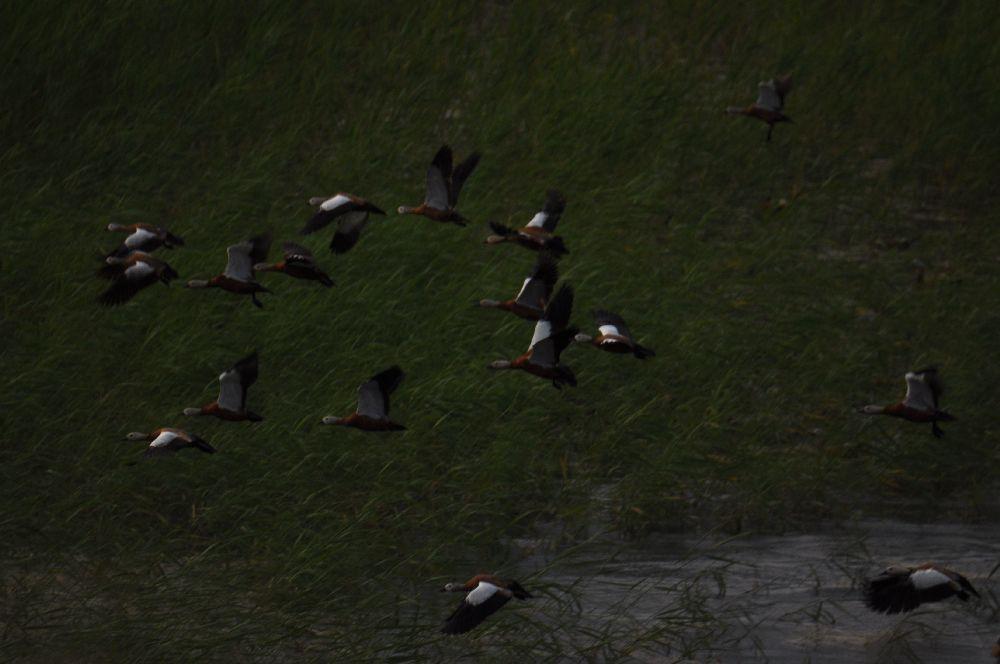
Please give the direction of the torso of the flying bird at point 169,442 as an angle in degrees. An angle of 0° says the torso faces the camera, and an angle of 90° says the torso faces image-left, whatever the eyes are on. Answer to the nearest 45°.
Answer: approximately 90°

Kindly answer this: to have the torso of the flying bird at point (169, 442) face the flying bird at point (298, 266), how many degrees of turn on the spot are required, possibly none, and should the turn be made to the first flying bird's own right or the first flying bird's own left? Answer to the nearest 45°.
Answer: approximately 135° to the first flying bird's own right

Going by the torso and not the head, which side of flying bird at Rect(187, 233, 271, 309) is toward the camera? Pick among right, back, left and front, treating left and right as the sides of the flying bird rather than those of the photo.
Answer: left

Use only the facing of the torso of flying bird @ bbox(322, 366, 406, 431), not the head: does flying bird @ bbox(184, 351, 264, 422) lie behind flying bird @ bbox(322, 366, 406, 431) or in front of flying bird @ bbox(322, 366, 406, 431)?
in front

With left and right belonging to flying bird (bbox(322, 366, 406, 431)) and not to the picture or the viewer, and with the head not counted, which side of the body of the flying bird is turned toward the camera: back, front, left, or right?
left

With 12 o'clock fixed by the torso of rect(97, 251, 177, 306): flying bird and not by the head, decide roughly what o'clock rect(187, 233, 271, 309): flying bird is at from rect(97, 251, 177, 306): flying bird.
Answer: rect(187, 233, 271, 309): flying bird is roughly at 7 o'clock from rect(97, 251, 177, 306): flying bird.

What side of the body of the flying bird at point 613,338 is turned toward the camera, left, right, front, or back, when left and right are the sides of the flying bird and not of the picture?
left

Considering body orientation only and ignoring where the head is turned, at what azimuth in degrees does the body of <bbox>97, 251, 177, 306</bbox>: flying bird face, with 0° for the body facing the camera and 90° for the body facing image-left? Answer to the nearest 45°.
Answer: approximately 90°

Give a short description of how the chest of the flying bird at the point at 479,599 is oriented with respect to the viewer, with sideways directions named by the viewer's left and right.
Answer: facing to the left of the viewer

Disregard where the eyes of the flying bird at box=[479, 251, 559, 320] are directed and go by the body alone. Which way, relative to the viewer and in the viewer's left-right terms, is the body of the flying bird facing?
facing to the left of the viewer

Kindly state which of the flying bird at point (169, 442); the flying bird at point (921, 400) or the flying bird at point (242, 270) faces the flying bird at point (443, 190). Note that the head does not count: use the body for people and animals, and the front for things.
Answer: the flying bird at point (921, 400)

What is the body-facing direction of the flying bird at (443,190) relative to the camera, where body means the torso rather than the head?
to the viewer's left

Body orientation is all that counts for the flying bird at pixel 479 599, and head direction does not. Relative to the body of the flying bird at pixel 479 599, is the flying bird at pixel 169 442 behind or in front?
in front

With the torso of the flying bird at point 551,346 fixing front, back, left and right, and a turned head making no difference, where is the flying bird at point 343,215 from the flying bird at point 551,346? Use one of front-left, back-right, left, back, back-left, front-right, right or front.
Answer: front-right

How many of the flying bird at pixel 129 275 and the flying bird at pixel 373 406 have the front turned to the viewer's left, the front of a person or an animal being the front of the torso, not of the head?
2
